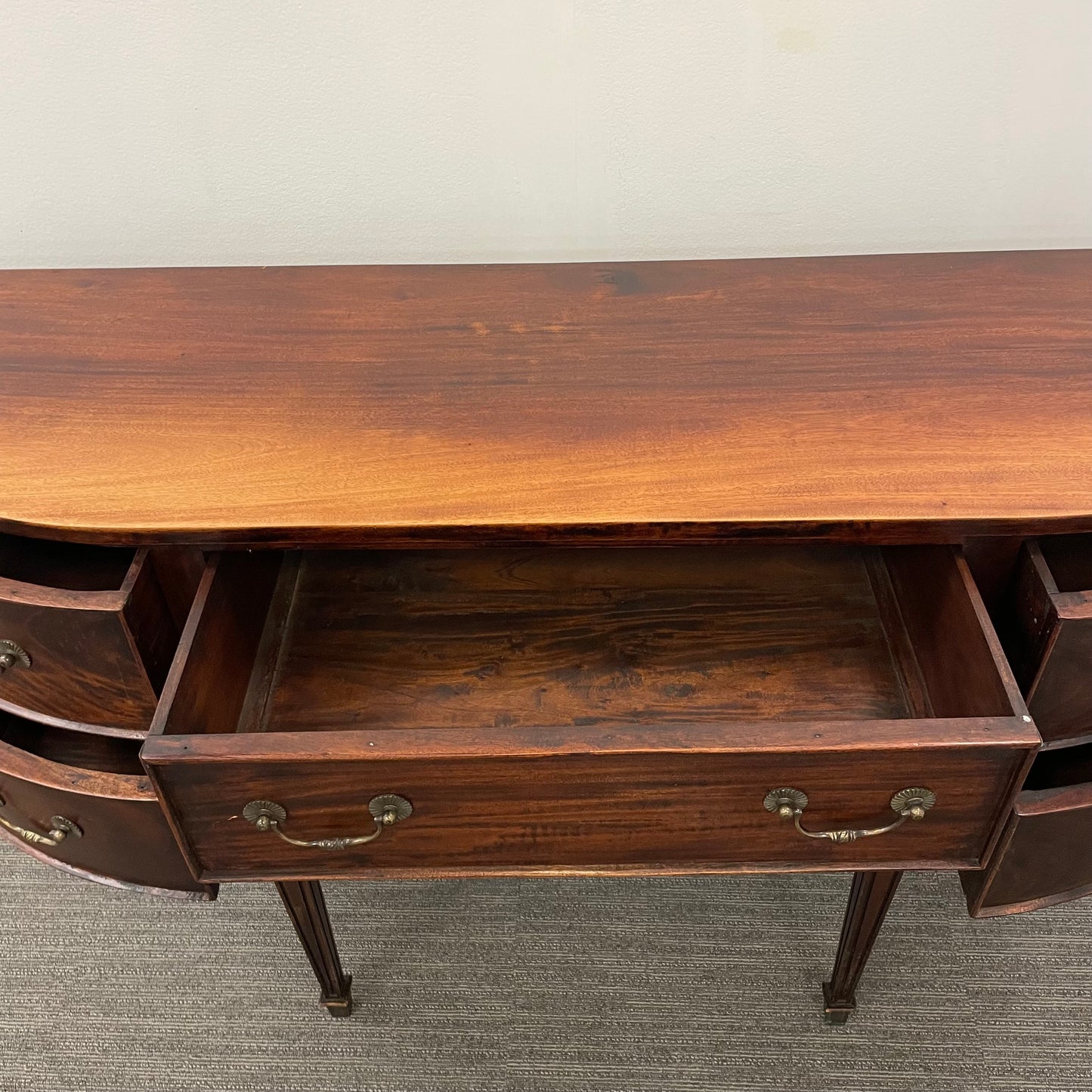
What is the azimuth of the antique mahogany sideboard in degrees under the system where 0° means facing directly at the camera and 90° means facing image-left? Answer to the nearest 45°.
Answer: approximately 0°
